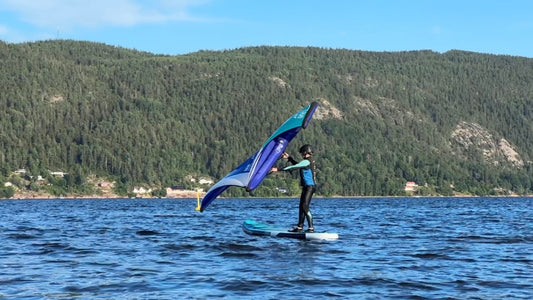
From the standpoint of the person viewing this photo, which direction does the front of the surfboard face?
facing to the left of the viewer
